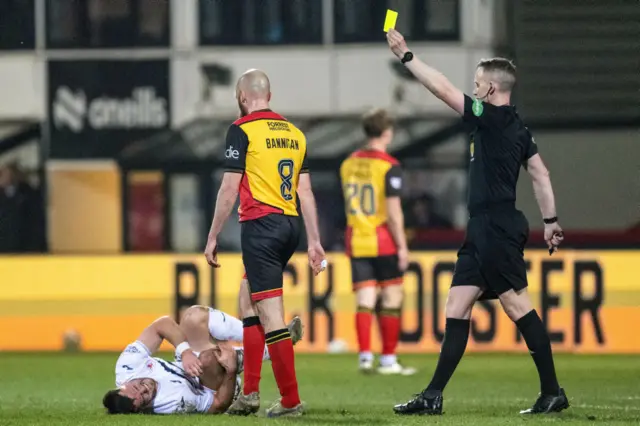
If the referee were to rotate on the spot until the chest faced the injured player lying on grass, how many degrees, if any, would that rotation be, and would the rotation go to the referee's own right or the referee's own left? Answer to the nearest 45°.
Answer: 0° — they already face them

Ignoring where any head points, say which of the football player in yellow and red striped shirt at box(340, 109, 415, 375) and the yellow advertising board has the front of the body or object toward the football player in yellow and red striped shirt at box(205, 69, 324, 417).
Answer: the yellow advertising board

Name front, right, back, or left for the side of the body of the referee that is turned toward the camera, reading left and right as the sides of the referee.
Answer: left

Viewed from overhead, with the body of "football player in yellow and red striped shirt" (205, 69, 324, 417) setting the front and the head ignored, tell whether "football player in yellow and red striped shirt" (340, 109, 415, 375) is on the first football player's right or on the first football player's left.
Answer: on the first football player's right

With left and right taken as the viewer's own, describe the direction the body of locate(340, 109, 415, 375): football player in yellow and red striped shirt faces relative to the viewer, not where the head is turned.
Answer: facing away from the viewer and to the right of the viewer

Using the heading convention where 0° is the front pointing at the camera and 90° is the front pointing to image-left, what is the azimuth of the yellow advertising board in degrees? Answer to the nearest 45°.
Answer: approximately 0°

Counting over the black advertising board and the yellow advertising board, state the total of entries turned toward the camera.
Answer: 2

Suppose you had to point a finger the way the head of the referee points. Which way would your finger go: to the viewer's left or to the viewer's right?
to the viewer's left
